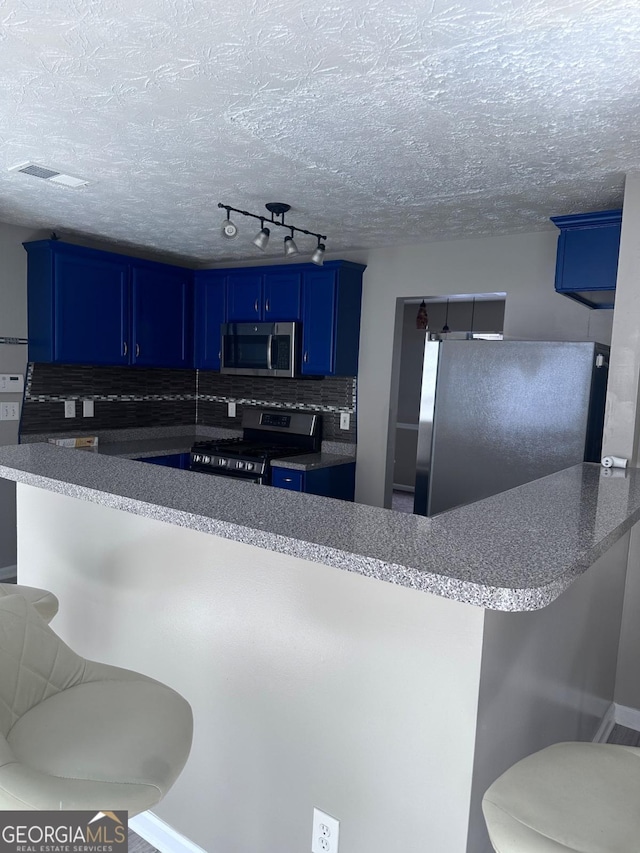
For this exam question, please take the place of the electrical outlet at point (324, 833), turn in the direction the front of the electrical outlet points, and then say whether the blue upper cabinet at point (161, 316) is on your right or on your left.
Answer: on your right

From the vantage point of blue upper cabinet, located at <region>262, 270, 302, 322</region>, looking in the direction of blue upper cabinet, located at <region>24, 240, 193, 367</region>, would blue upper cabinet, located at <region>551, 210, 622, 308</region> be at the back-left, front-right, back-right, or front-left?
back-left

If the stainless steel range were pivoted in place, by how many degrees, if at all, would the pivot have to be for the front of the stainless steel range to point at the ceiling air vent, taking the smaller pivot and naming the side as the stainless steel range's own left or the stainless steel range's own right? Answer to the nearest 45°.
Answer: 0° — it already faces it

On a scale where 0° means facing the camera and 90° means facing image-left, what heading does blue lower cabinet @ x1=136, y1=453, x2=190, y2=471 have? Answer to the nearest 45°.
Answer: approximately 45°

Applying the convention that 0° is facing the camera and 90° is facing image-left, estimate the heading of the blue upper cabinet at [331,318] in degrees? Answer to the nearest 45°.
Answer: approximately 45°

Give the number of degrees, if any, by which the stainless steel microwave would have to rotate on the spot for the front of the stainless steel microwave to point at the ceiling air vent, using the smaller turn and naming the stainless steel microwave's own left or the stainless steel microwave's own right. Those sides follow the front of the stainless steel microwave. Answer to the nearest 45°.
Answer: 0° — it already faces it

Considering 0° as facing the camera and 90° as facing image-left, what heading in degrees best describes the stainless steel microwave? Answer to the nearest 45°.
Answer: approximately 45°
